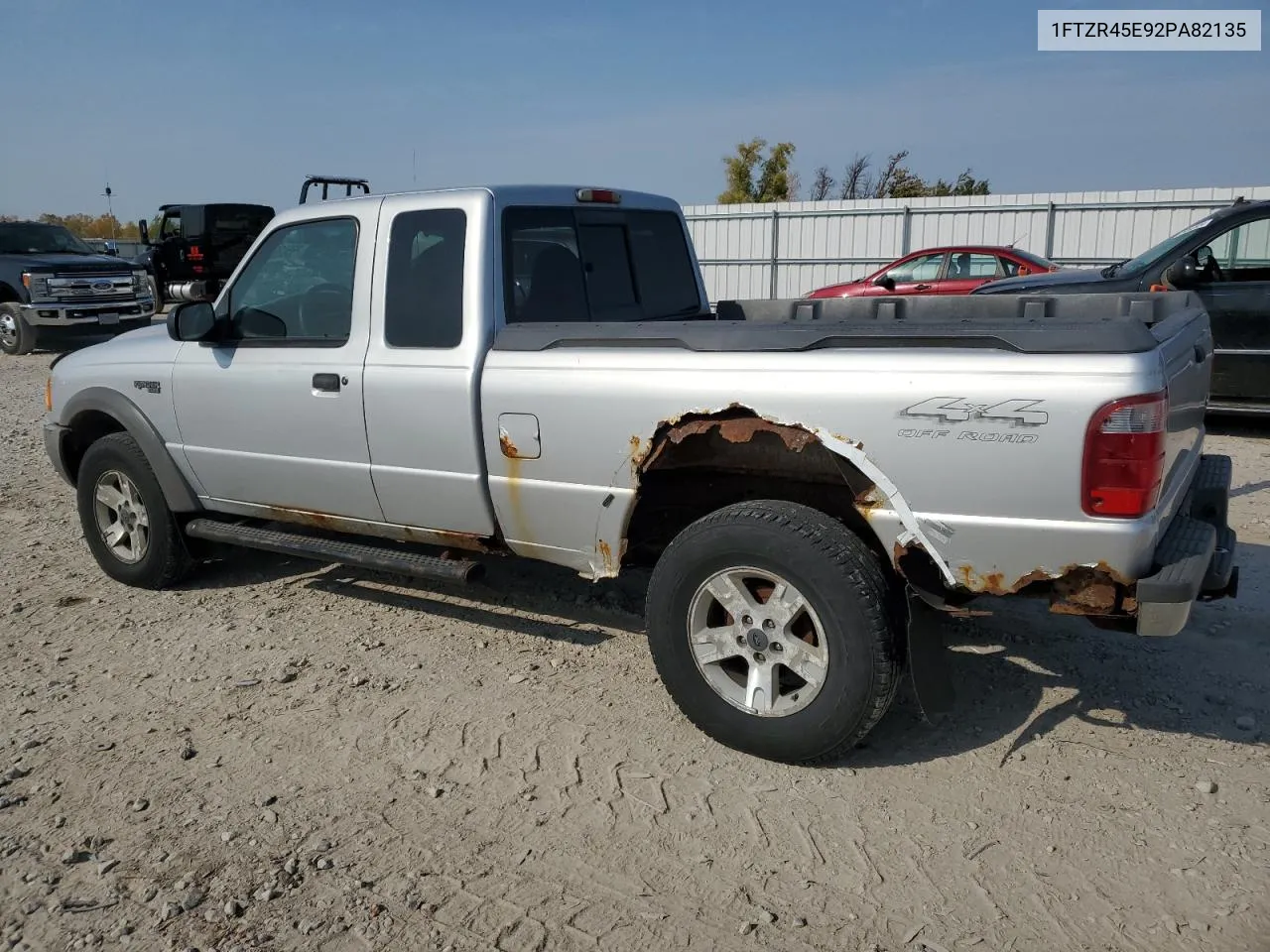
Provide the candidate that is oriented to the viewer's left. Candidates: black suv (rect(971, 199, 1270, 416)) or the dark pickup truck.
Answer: the black suv

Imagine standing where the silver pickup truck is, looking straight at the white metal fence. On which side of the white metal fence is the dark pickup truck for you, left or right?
left

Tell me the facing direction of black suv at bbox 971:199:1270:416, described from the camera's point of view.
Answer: facing to the left of the viewer

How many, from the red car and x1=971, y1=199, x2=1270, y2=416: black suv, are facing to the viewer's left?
2

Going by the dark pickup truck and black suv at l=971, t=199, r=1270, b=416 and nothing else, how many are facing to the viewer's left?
1

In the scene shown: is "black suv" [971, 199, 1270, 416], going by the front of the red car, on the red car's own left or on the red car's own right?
on the red car's own left

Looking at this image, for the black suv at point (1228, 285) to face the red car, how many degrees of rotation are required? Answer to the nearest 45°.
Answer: approximately 45° to its right

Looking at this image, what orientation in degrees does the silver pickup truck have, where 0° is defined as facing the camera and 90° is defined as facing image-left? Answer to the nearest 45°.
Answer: approximately 135°

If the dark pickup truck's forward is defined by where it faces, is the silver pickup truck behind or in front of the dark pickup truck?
in front

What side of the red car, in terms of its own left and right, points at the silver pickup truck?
left

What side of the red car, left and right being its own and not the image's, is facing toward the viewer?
left
